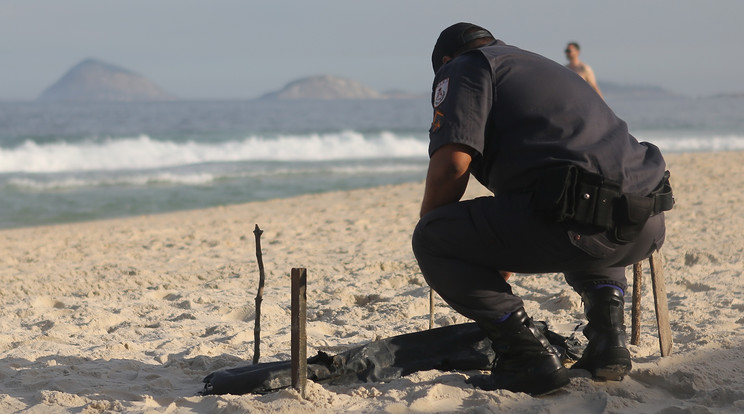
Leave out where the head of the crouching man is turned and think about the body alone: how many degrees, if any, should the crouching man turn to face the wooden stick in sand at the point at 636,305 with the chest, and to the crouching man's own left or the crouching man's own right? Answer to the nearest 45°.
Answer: approximately 90° to the crouching man's own right

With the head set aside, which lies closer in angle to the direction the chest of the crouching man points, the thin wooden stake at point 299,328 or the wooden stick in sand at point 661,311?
the thin wooden stake

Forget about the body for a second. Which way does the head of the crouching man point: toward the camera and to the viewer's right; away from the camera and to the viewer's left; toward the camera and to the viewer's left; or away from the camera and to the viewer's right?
away from the camera and to the viewer's left

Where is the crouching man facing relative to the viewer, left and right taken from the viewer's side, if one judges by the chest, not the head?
facing away from the viewer and to the left of the viewer

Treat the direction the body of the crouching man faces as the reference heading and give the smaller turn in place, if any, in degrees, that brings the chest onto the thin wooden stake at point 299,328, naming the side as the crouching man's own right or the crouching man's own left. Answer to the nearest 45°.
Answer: approximately 45° to the crouching man's own left

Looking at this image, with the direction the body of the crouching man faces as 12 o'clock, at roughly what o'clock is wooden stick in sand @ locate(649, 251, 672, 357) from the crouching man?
The wooden stick in sand is roughly at 3 o'clock from the crouching man.
